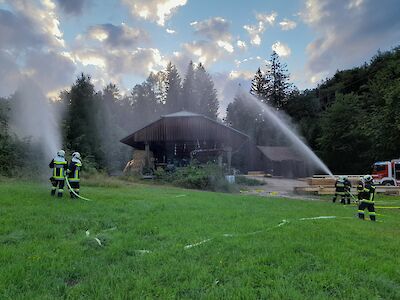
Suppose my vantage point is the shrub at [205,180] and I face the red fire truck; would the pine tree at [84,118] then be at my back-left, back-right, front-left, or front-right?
back-left

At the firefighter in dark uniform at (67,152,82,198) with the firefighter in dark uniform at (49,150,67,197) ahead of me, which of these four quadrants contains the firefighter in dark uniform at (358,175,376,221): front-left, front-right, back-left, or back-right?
back-left

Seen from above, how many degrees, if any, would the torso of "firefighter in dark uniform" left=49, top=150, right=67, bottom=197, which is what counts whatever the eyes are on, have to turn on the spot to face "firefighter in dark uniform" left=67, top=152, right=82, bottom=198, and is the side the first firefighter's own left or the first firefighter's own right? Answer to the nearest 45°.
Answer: approximately 90° to the first firefighter's own right

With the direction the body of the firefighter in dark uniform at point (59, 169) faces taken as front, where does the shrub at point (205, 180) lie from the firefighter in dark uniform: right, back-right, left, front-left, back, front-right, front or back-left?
front-right

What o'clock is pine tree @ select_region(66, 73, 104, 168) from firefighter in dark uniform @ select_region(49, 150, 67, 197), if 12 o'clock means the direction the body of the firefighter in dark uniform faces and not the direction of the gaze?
The pine tree is roughly at 12 o'clock from the firefighter in dark uniform.

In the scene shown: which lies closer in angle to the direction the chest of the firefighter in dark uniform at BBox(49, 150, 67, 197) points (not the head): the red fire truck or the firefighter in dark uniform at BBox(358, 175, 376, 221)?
the red fire truck

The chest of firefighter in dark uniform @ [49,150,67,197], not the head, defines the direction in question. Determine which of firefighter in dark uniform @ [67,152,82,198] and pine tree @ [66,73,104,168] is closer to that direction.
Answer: the pine tree

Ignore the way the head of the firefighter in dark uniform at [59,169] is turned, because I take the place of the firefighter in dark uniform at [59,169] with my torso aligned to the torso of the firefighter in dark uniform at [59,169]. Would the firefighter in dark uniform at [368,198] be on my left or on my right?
on my right

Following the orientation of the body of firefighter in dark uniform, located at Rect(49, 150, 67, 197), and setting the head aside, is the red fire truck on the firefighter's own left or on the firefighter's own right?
on the firefighter's own right

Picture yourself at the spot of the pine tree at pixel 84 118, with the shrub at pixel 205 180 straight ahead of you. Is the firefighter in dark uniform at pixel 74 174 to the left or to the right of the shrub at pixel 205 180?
right

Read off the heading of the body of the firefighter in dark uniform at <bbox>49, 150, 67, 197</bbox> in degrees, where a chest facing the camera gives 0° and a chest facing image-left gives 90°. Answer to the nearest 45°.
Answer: approximately 180°

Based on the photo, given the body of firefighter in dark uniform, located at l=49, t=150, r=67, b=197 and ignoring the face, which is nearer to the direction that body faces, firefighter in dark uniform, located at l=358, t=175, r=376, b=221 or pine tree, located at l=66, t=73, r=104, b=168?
the pine tree
